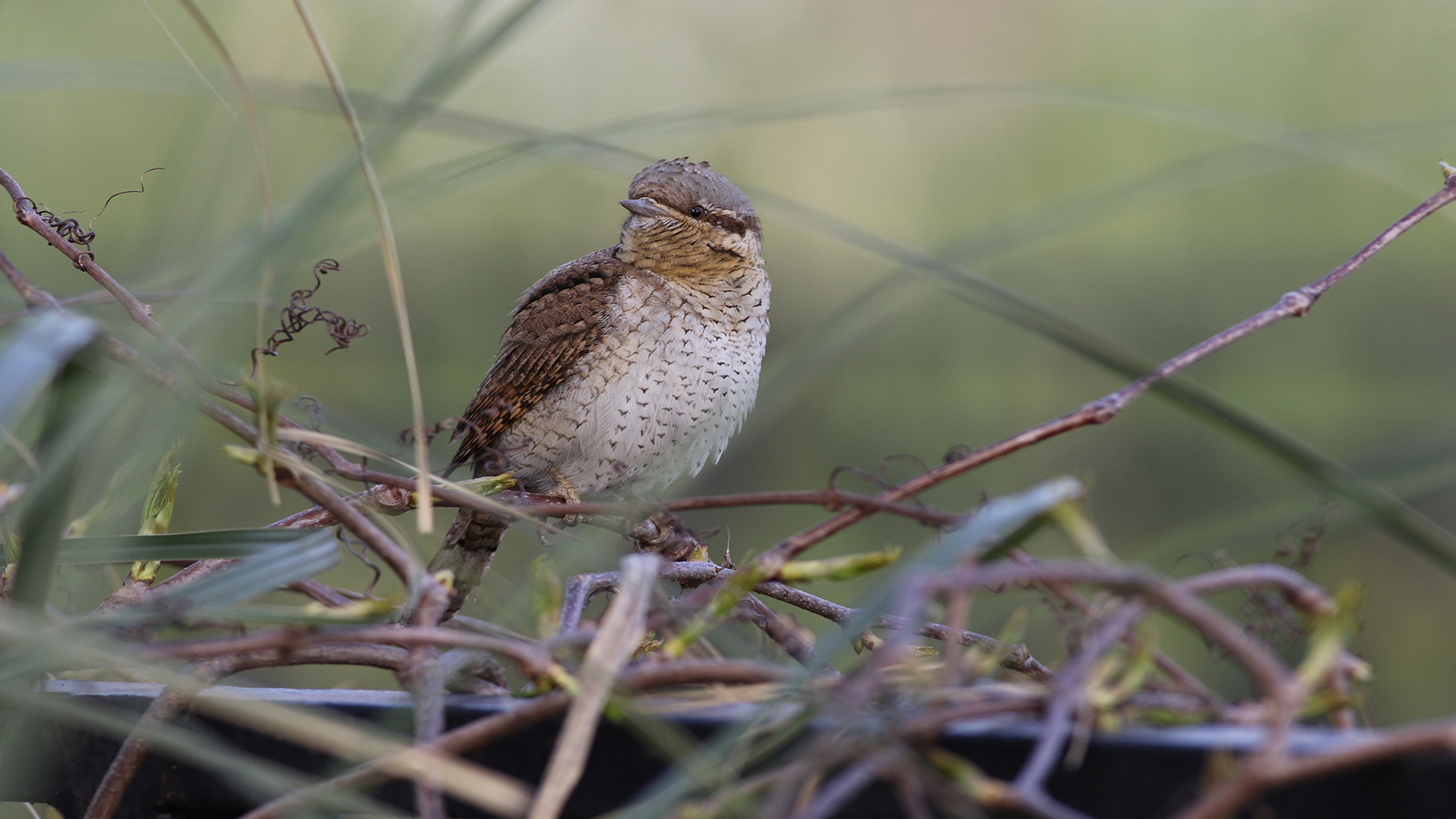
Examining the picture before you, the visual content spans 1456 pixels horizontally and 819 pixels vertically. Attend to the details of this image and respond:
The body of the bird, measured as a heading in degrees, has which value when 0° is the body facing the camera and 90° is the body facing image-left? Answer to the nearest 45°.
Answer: approximately 315°

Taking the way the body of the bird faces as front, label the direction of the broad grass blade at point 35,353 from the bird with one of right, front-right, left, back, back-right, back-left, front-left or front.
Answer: front-right

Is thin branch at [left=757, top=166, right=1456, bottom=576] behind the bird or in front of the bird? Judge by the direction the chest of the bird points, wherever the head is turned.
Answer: in front
